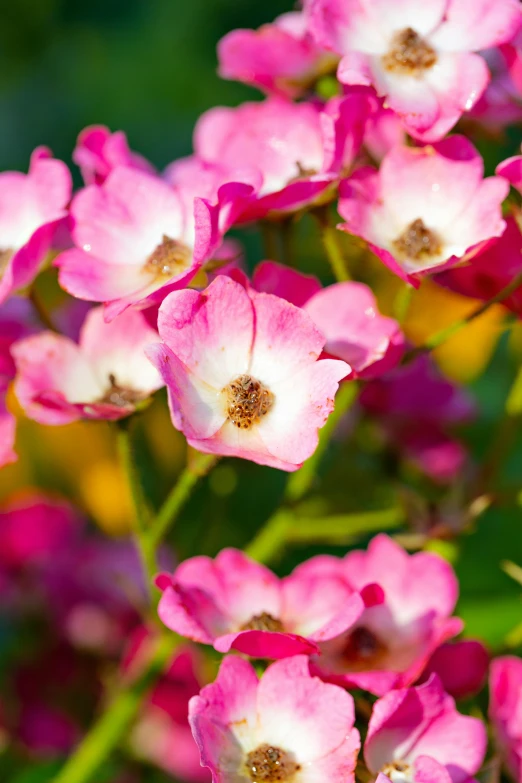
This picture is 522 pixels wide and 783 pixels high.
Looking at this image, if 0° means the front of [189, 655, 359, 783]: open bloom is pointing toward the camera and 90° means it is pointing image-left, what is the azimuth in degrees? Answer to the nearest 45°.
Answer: approximately 0°
